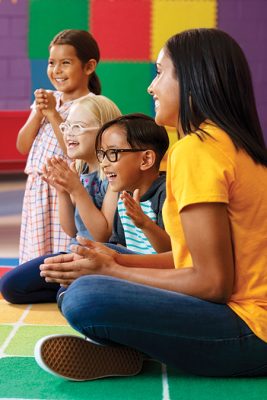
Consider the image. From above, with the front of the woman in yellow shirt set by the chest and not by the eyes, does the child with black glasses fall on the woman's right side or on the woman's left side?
on the woman's right side

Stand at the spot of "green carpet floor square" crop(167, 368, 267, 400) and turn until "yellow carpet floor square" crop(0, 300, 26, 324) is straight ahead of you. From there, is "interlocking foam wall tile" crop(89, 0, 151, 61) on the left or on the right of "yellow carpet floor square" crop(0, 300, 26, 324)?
right

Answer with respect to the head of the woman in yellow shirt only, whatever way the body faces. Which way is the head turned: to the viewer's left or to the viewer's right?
to the viewer's left

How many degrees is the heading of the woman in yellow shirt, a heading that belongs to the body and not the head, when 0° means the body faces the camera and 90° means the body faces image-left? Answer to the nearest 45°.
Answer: approximately 90°

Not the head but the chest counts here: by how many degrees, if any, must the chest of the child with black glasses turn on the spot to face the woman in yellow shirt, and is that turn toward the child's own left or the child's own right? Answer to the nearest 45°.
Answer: approximately 45° to the child's own left

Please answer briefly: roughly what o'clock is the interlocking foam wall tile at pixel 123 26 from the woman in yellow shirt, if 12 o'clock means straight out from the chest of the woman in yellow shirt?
The interlocking foam wall tile is roughly at 3 o'clock from the woman in yellow shirt.
